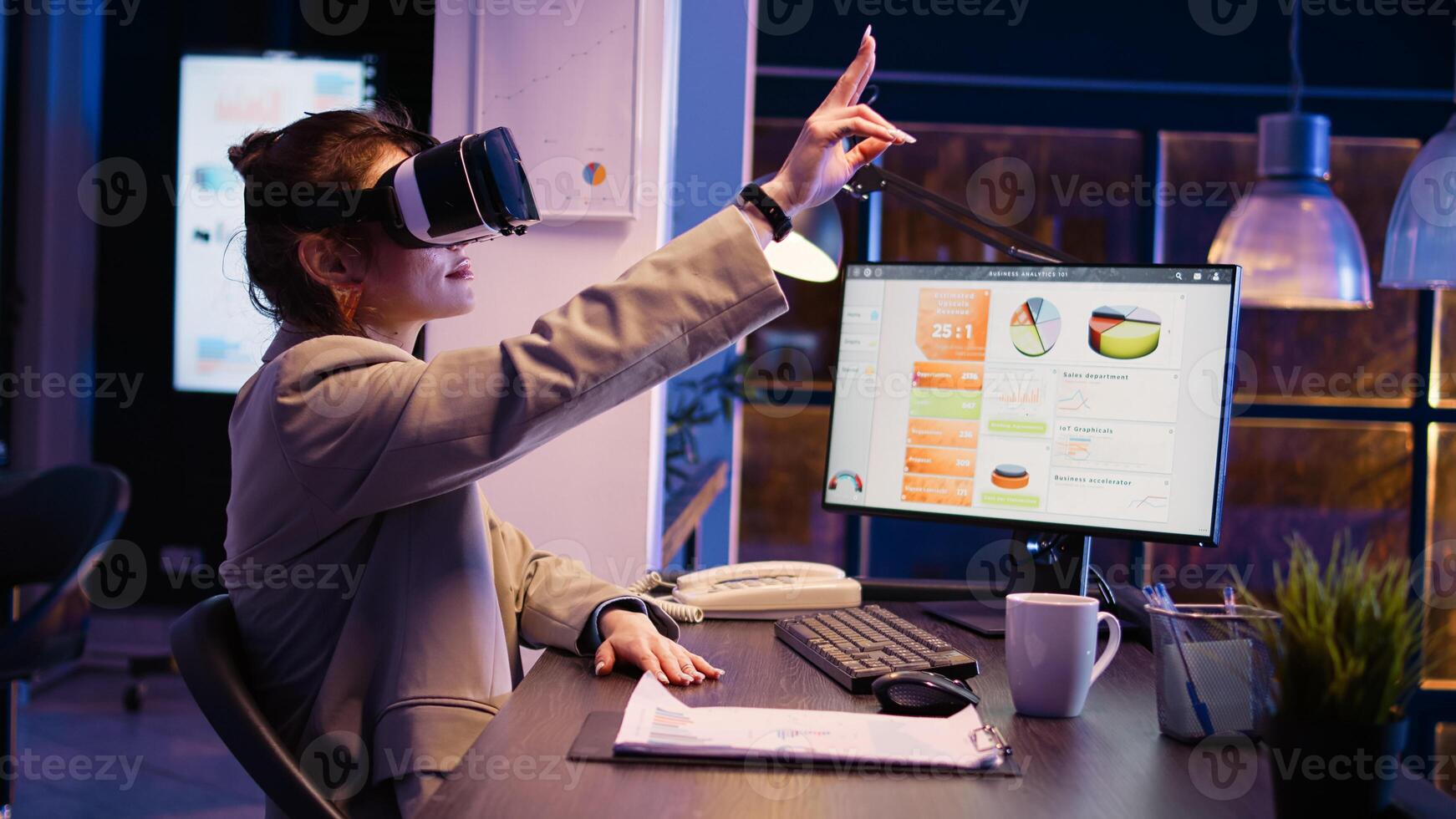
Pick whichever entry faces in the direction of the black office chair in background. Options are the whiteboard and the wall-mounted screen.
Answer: the wall-mounted screen

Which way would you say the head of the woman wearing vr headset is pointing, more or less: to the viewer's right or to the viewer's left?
to the viewer's right

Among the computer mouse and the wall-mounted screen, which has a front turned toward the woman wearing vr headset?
the wall-mounted screen

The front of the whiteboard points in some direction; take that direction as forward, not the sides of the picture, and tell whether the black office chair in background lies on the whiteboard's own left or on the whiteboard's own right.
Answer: on the whiteboard's own right

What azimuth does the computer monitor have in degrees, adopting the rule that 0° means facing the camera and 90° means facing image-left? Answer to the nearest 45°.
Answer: approximately 45°

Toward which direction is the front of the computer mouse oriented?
to the viewer's right

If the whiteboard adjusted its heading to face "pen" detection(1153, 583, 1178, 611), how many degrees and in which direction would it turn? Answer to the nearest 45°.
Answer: approximately 45° to its left

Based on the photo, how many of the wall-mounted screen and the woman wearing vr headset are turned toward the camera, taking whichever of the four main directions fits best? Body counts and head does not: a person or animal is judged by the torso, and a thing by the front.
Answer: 1

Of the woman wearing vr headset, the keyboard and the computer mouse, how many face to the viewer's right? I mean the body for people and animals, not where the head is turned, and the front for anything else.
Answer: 2

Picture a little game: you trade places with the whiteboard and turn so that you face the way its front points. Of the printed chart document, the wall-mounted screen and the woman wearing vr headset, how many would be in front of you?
2

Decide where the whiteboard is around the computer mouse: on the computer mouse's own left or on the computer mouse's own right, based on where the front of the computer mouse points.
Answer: on the computer mouse's own left

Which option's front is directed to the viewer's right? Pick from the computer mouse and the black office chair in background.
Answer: the computer mouse
